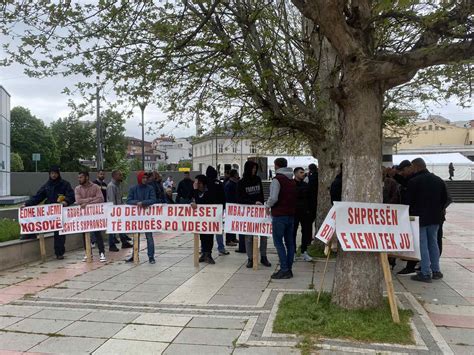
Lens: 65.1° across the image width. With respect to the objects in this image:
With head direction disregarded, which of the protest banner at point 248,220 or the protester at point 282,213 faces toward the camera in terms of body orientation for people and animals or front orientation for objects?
the protest banner

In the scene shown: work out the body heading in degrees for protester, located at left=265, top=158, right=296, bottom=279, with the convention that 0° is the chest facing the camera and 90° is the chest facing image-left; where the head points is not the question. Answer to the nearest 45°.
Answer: approximately 135°

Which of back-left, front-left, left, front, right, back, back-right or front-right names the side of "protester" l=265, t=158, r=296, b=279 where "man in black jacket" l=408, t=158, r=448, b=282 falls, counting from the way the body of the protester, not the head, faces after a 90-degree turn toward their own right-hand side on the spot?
front-right

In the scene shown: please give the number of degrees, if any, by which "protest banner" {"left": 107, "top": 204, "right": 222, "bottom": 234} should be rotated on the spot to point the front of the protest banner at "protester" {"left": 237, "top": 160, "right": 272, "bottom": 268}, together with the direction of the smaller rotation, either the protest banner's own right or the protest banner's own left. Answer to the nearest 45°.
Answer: approximately 90° to the protest banner's own left

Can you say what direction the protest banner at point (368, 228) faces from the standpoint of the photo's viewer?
facing the viewer

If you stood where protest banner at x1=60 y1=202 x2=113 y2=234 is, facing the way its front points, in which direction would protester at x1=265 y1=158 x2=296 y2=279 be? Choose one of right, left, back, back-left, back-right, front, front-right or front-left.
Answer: front-left

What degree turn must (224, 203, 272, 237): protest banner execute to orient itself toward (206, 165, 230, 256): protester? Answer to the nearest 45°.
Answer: approximately 135° to its right

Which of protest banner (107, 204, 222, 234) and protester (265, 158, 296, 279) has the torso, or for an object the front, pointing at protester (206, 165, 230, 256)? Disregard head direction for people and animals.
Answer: protester (265, 158, 296, 279)

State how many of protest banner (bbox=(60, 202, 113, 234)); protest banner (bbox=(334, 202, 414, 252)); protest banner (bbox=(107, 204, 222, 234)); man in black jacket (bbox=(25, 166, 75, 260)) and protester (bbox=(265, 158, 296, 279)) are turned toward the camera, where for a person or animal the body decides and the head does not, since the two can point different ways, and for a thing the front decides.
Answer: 4

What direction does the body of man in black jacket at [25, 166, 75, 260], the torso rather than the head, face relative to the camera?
toward the camera

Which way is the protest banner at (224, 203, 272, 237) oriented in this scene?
toward the camera

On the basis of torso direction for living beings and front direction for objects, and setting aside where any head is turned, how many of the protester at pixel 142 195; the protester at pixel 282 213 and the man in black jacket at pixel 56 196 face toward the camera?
2

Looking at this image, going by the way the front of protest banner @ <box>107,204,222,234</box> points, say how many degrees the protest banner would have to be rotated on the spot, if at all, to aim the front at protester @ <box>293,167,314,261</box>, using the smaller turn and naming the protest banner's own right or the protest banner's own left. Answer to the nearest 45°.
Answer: approximately 90° to the protest banner's own left

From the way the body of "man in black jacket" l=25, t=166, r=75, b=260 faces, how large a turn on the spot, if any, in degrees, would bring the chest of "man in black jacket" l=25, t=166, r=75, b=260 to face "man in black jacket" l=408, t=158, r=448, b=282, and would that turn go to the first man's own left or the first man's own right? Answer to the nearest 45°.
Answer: approximately 45° to the first man's own left

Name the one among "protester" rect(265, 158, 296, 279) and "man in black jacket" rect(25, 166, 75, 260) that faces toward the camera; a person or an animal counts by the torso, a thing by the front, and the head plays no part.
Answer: the man in black jacket

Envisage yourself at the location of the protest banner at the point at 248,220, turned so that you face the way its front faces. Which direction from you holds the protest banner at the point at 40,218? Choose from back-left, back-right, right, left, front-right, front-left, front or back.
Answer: right
